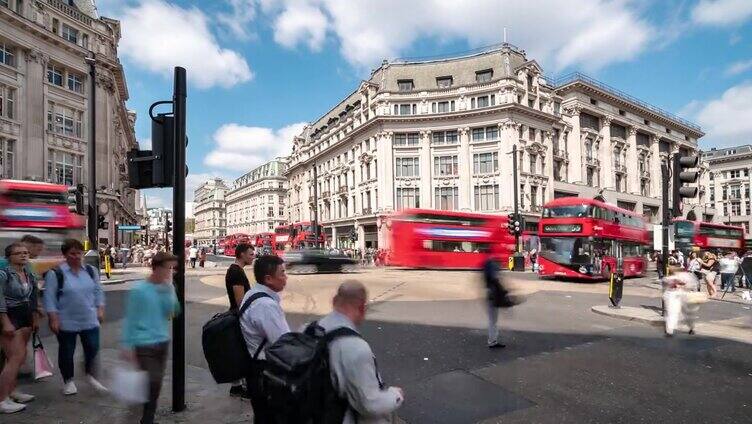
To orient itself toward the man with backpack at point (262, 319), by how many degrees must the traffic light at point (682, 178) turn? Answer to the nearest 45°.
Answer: approximately 90° to its right

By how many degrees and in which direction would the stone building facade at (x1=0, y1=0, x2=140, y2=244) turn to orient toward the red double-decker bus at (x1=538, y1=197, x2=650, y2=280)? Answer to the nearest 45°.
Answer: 0° — it already faces it

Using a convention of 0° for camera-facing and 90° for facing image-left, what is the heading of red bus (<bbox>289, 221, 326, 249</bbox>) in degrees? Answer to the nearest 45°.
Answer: approximately 315°

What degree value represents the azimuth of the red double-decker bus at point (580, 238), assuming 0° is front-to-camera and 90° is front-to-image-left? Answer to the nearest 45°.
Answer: approximately 45°

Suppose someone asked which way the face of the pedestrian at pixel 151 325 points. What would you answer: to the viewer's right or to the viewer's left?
to the viewer's right

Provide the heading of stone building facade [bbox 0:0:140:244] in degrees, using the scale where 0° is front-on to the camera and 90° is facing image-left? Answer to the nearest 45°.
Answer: approximately 315°

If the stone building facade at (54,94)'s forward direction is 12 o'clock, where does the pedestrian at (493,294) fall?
The pedestrian is roughly at 1 o'clock from the stone building facade.

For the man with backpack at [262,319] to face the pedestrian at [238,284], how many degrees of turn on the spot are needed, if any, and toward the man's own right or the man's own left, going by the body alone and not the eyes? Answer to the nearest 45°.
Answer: approximately 90° to the man's own left
